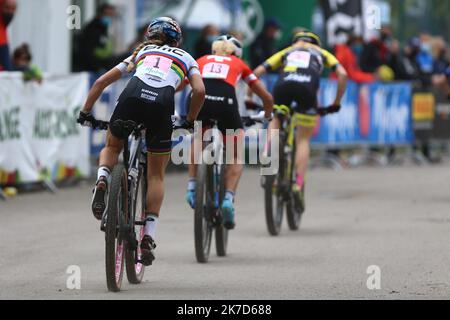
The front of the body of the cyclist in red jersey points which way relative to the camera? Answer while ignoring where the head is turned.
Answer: away from the camera

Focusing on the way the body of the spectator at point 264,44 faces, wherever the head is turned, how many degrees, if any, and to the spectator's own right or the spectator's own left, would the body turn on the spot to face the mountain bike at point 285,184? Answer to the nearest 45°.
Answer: approximately 45° to the spectator's own right

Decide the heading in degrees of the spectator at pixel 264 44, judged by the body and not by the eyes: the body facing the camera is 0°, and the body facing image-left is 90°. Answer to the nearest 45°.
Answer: approximately 315°

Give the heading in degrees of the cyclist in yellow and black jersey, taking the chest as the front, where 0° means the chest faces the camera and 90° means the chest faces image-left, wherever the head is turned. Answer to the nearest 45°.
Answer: approximately 180°

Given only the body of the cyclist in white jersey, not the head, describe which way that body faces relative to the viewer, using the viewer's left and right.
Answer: facing away from the viewer

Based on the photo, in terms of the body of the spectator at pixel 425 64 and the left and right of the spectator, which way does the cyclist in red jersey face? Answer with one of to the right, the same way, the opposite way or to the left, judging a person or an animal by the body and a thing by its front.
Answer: the opposite way

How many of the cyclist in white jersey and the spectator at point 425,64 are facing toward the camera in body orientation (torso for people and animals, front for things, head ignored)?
1

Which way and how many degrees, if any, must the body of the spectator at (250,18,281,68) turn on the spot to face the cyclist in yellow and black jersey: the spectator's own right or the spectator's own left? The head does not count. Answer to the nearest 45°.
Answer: approximately 45° to the spectator's own right

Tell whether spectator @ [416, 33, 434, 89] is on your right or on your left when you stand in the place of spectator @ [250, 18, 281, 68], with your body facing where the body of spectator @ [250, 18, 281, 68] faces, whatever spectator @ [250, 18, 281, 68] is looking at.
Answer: on your left

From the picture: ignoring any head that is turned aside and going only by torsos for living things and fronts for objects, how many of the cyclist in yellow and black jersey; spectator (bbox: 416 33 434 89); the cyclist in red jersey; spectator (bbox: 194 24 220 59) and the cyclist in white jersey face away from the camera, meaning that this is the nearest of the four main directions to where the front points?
3
